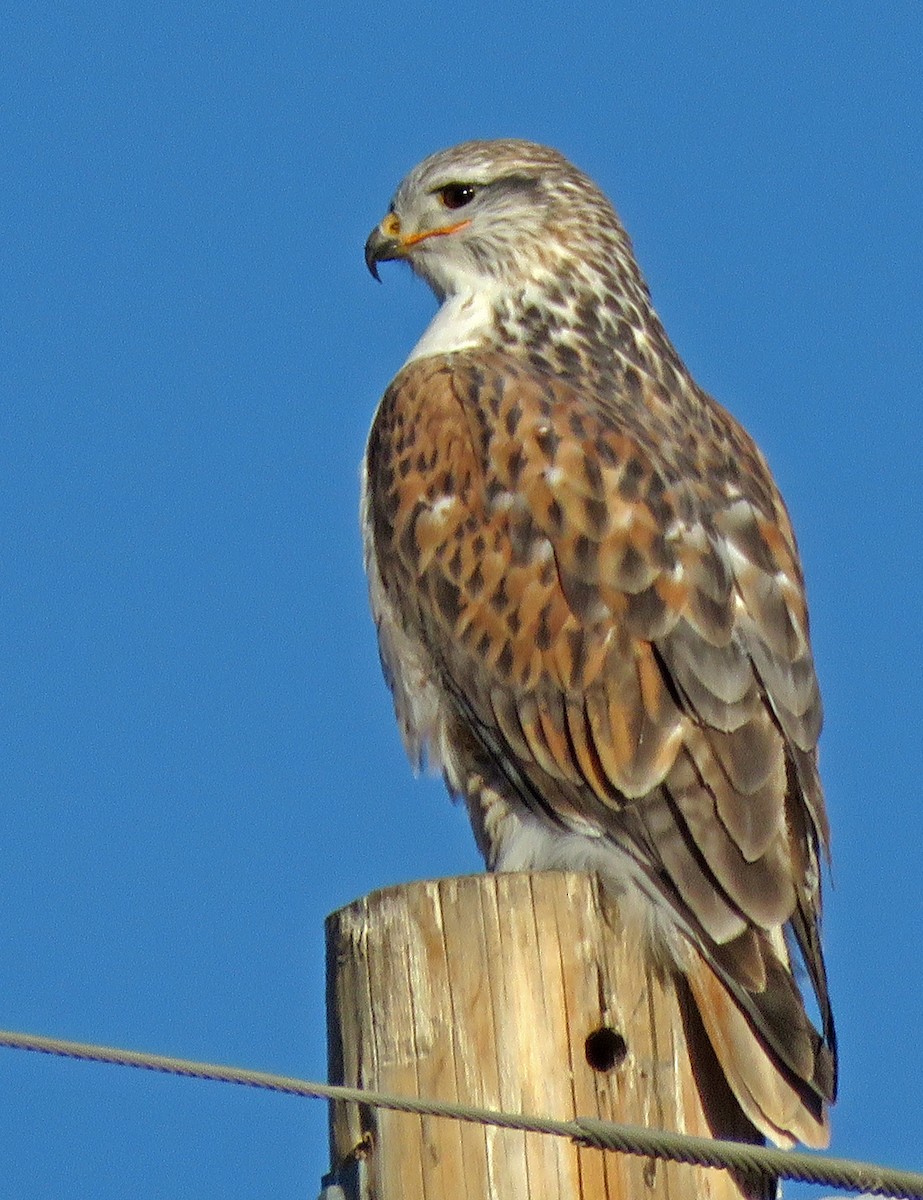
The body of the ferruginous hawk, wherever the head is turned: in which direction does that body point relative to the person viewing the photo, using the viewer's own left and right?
facing away from the viewer and to the left of the viewer
